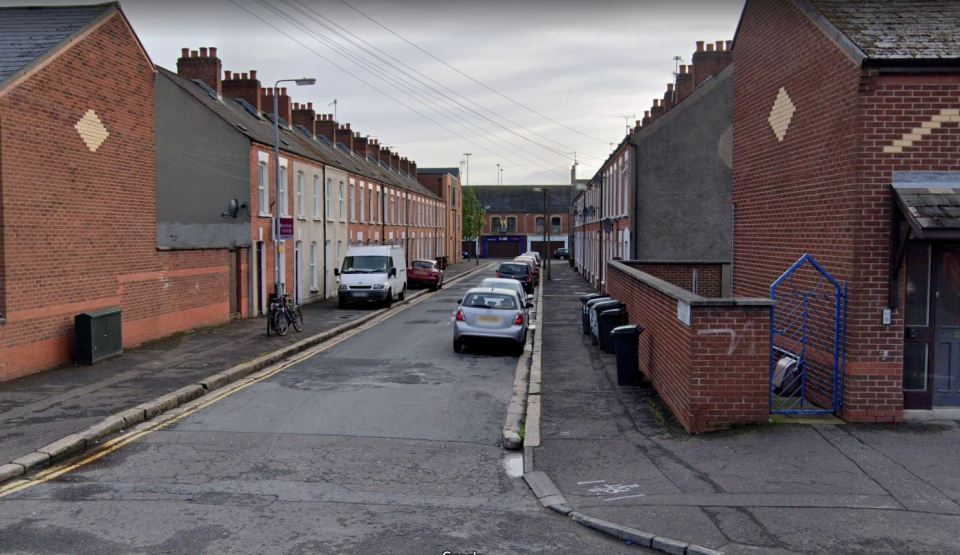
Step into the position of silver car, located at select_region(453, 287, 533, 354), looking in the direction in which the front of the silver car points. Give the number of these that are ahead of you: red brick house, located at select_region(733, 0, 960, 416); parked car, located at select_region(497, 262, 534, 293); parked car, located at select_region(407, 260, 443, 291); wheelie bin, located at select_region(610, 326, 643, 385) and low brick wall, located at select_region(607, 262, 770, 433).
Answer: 2

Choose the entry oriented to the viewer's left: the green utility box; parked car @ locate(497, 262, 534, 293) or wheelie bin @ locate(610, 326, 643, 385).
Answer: the wheelie bin

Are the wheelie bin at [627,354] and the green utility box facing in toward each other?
yes

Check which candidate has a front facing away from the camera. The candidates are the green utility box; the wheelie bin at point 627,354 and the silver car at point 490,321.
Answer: the silver car

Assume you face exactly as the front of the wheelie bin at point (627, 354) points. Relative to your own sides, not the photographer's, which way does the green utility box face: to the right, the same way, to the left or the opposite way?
the opposite way

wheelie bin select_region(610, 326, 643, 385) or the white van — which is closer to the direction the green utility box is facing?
the wheelie bin

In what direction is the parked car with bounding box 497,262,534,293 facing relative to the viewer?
away from the camera

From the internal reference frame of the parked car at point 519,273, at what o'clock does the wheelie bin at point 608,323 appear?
The wheelie bin is roughly at 6 o'clock from the parked car.

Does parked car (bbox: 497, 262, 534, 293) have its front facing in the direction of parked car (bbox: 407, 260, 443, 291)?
no

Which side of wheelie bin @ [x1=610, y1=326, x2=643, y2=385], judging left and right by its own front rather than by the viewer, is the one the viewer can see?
left

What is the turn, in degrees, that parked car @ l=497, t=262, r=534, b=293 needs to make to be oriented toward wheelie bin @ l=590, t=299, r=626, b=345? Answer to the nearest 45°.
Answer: approximately 180°

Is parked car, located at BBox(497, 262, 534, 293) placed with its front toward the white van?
no

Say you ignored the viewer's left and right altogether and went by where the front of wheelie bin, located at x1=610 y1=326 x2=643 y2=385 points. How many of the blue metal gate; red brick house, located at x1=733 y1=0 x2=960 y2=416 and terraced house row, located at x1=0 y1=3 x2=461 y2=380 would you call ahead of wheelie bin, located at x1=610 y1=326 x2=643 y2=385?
1

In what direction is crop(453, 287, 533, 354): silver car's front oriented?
away from the camera

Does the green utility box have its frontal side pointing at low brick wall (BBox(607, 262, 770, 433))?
yes

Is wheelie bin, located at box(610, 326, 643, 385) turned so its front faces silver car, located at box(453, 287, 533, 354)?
no

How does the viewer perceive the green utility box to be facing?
facing the viewer and to the right of the viewer

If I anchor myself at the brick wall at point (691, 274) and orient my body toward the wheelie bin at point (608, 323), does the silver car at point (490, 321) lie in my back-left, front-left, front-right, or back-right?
front-right

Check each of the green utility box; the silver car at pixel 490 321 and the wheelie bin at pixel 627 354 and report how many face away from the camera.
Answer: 1

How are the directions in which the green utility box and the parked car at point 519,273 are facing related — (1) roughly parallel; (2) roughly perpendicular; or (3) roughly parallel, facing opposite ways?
roughly perpendicular

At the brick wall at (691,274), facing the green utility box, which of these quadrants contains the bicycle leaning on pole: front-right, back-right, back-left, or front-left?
front-right
